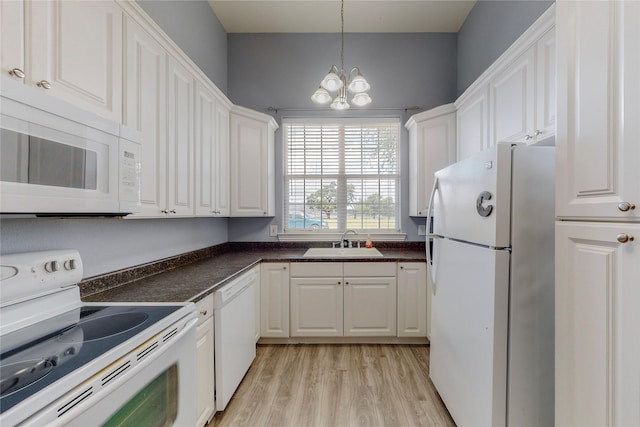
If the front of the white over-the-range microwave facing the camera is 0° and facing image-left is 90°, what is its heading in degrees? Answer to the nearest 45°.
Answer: approximately 315°

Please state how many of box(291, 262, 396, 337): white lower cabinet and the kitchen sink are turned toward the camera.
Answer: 2

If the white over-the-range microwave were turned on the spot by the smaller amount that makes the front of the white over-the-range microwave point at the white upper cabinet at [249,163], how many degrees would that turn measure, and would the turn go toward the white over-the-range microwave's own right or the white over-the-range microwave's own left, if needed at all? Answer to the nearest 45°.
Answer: approximately 90° to the white over-the-range microwave's own left

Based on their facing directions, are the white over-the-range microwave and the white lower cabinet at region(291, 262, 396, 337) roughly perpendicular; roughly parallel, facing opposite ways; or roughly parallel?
roughly perpendicular

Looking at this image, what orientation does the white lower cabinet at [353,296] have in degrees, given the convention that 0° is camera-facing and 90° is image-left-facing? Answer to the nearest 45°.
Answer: approximately 0°

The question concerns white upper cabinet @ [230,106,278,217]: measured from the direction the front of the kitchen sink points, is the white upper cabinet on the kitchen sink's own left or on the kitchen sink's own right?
on the kitchen sink's own right
